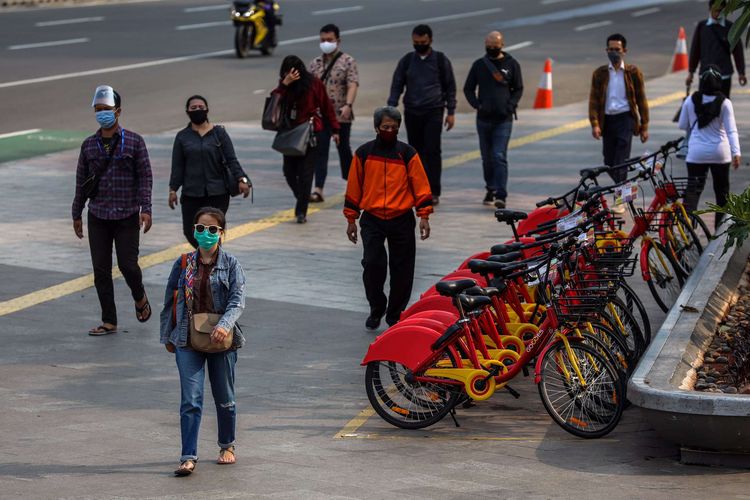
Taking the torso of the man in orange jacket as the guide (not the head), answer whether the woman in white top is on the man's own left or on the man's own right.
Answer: on the man's own left

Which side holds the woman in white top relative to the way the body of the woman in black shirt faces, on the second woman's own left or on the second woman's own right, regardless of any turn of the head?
on the second woman's own left

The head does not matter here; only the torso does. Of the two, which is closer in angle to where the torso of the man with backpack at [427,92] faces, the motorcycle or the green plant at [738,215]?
the green plant

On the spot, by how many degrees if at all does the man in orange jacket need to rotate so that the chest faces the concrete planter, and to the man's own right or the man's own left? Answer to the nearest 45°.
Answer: approximately 45° to the man's own left

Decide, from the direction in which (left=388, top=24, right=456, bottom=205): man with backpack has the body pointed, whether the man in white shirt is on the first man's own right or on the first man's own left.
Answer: on the first man's own left

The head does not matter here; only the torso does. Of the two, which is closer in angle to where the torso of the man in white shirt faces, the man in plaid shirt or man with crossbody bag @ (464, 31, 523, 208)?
the man in plaid shirt

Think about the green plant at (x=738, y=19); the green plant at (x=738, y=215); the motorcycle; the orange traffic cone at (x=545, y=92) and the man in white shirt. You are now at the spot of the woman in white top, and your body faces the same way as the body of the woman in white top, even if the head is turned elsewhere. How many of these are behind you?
2

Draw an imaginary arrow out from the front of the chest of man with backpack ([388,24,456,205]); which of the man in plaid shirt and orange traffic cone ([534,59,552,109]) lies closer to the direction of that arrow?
the man in plaid shirt

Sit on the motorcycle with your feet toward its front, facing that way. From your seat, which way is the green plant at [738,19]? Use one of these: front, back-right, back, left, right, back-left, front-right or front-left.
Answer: front-left
